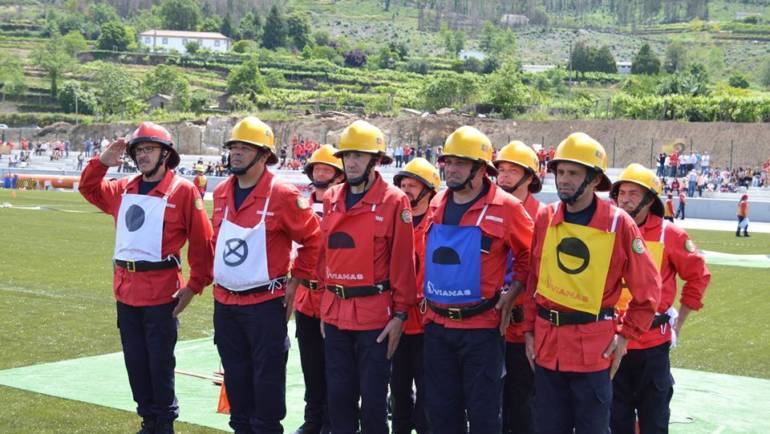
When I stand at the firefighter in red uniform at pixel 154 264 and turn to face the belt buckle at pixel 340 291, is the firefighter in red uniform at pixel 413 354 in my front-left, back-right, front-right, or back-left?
front-left

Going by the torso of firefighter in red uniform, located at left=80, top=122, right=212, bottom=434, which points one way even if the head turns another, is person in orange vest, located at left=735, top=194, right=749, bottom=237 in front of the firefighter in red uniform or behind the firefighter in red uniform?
behind

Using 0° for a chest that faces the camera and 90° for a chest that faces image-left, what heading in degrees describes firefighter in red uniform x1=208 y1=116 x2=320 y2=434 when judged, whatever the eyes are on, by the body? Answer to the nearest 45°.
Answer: approximately 45°

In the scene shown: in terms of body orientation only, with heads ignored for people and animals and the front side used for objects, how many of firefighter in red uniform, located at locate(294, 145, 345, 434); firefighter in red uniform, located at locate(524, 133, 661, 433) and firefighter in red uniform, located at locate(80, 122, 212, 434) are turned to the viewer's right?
0

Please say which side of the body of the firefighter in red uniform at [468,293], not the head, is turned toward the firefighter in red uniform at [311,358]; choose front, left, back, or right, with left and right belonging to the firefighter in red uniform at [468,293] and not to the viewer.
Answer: right

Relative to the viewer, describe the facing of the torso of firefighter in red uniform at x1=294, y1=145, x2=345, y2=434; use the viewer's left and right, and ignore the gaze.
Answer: facing the viewer and to the left of the viewer

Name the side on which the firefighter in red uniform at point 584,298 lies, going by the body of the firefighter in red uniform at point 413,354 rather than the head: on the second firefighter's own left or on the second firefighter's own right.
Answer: on the second firefighter's own left

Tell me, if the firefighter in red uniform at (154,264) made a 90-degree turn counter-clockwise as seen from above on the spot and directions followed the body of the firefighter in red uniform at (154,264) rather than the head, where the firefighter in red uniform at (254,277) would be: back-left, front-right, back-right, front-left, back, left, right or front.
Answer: front

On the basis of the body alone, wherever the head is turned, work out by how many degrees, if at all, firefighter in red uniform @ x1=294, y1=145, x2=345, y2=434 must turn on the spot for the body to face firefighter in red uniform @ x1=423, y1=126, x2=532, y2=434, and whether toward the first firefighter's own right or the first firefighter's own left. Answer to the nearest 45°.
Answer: approximately 90° to the first firefighter's own left

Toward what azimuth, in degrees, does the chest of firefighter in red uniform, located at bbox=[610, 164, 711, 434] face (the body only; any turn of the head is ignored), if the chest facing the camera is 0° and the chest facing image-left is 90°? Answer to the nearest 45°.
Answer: approximately 45°
